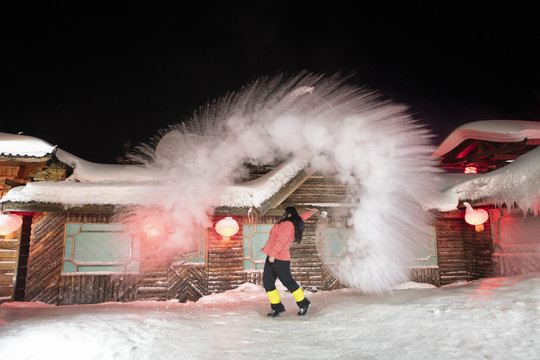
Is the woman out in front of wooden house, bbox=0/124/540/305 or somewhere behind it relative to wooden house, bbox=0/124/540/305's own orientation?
in front

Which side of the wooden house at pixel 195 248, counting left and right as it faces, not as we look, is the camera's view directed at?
front

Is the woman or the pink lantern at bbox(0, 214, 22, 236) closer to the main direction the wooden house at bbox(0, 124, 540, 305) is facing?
the woman
